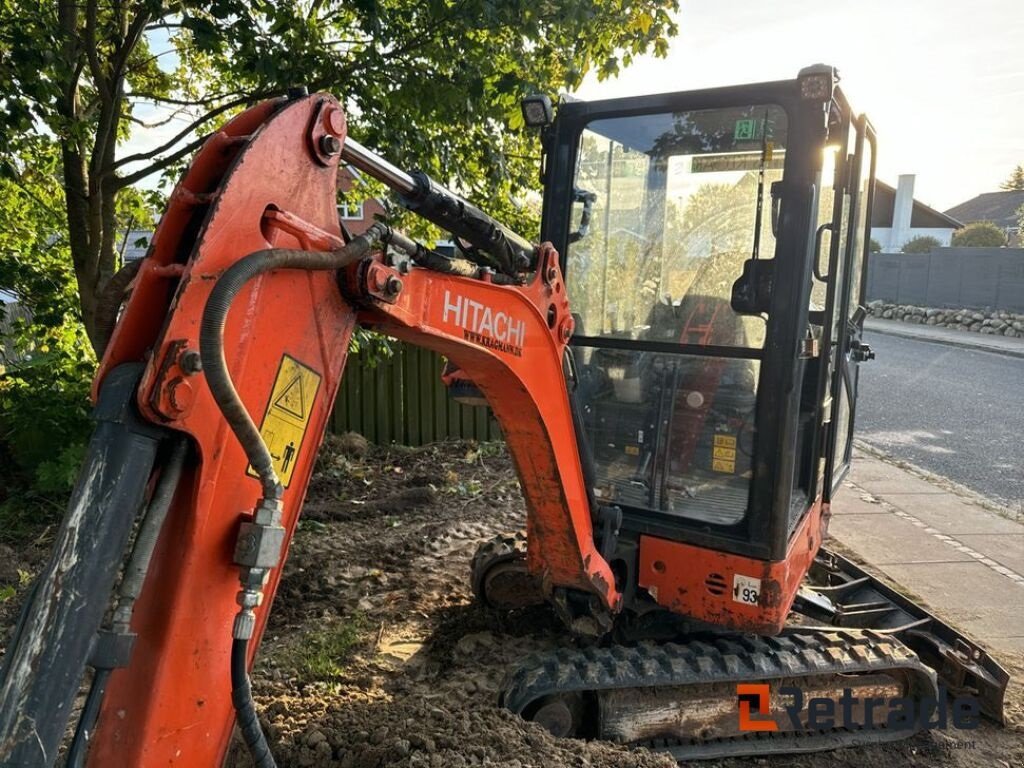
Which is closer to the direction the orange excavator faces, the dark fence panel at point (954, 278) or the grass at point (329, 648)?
the grass

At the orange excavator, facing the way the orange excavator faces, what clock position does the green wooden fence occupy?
The green wooden fence is roughly at 4 o'clock from the orange excavator.

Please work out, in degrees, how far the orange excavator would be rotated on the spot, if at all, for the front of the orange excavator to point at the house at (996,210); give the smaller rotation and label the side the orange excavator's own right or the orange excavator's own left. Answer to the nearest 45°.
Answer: approximately 180°

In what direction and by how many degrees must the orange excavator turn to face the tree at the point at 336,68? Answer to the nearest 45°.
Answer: approximately 90° to its right

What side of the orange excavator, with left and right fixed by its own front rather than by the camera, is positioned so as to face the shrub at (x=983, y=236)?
back

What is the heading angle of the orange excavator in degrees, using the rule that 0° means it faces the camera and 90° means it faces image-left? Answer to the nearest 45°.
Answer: approximately 45°

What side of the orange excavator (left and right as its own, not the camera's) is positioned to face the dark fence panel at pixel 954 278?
back

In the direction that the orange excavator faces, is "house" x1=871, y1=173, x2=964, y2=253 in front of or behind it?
behind

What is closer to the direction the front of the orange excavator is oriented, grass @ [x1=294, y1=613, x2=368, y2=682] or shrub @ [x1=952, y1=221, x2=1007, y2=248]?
the grass
